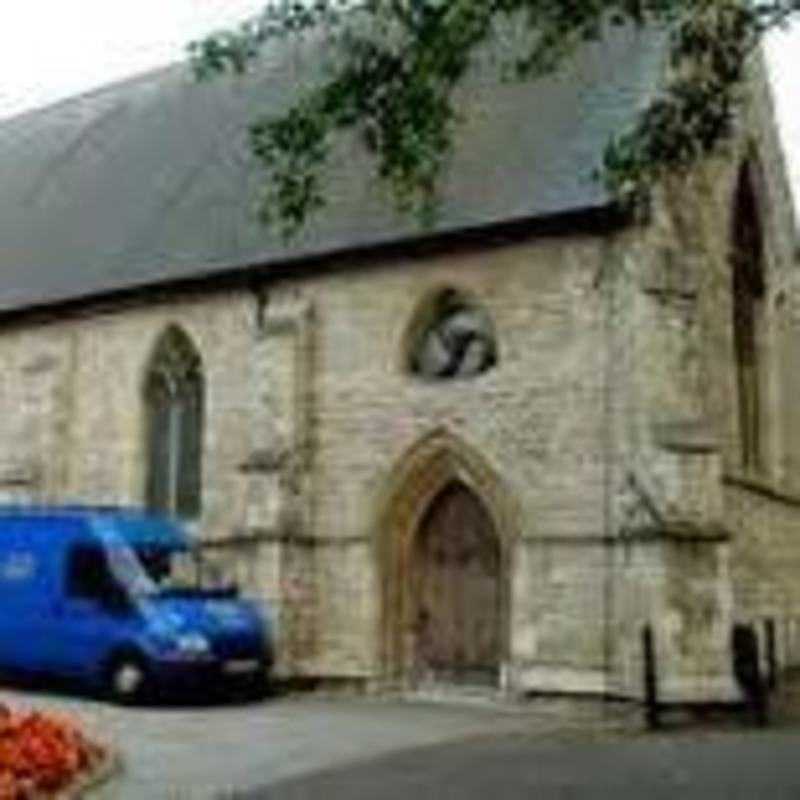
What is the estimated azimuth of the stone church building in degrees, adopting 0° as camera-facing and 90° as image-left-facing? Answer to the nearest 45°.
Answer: approximately 0°

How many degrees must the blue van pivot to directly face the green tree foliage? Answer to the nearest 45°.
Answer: approximately 45° to its right

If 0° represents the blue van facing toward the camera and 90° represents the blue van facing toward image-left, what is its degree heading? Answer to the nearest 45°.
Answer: approximately 315°

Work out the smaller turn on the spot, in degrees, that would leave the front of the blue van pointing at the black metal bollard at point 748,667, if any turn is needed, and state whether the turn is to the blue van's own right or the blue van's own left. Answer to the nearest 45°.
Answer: approximately 45° to the blue van's own left

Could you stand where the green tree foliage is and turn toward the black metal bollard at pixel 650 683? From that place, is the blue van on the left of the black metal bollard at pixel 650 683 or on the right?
left

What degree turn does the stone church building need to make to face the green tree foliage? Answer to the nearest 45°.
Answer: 0° — it already faces it
